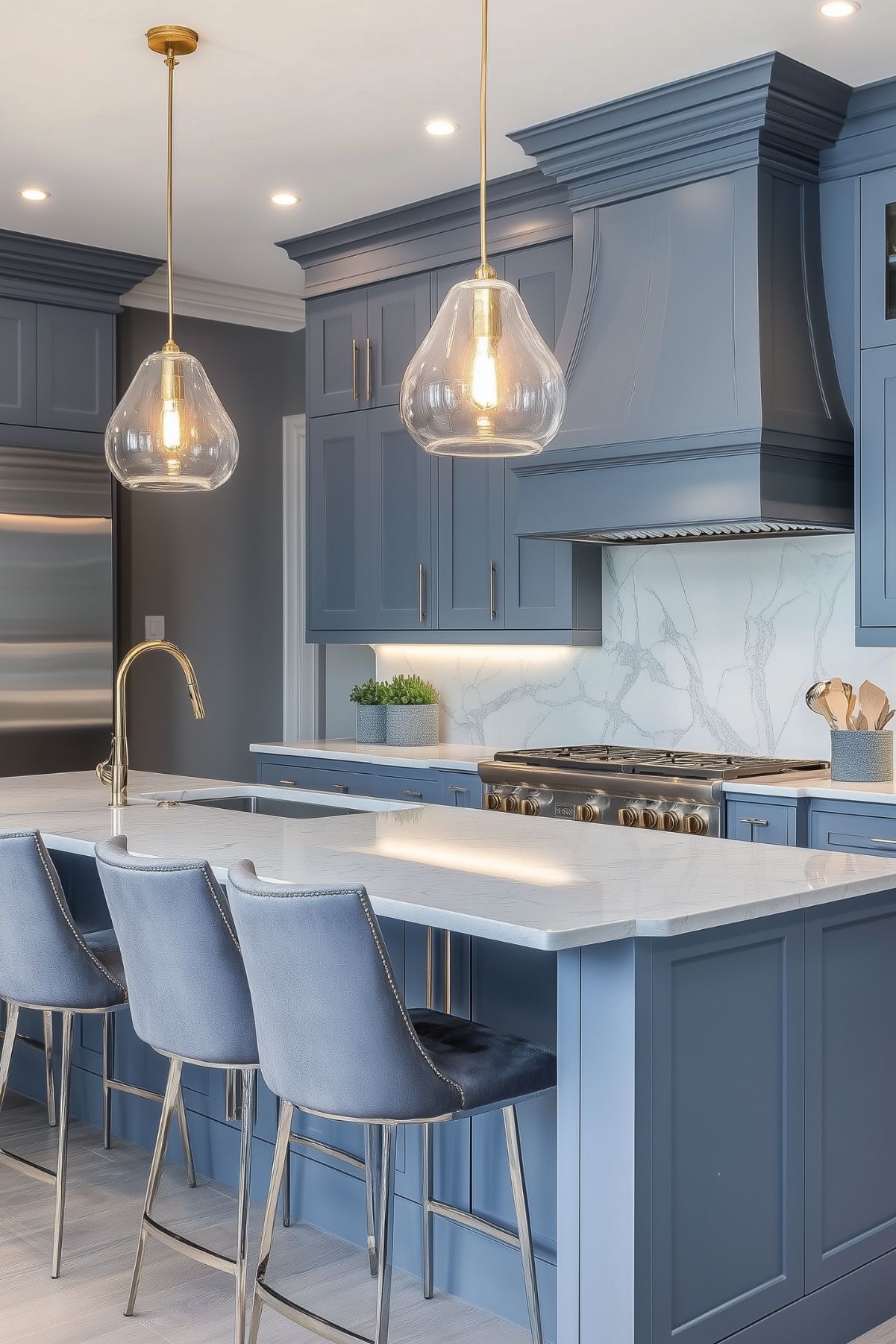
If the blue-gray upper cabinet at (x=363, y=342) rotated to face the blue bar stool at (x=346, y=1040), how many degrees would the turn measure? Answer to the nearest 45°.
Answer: approximately 45° to its left

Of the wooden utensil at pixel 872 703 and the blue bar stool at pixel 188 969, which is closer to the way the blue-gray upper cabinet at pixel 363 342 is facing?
the blue bar stool

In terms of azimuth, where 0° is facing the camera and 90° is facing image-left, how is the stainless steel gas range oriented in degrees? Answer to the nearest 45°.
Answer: approximately 45°

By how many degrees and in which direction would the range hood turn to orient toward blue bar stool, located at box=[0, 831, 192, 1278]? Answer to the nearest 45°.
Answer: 0° — it already faces it

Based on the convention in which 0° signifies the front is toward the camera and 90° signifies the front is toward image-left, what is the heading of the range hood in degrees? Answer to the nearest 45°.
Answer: approximately 45°

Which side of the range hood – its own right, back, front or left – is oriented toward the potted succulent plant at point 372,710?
right

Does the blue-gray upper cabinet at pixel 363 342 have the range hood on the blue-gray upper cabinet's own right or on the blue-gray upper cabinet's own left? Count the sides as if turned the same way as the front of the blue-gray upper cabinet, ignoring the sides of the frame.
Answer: on the blue-gray upper cabinet's own left

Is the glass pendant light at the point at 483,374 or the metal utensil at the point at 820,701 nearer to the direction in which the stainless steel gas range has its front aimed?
the glass pendant light

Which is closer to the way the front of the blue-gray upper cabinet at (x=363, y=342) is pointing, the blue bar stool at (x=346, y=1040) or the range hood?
the blue bar stool

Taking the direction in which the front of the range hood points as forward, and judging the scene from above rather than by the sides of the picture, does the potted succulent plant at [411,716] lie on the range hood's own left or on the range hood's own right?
on the range hood's own right
